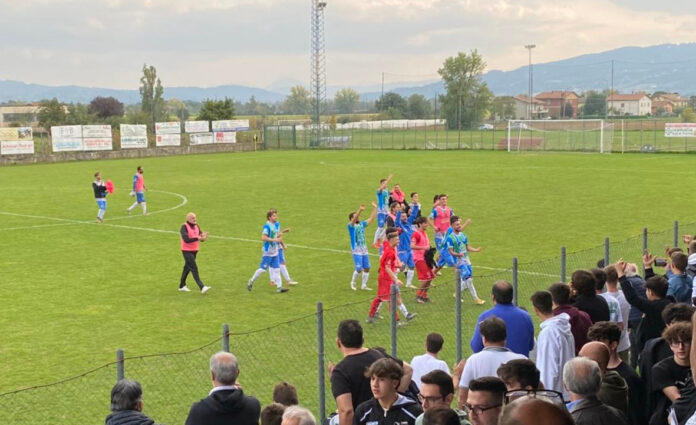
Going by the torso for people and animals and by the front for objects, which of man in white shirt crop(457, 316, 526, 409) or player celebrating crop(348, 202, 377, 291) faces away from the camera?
the man in white shirt

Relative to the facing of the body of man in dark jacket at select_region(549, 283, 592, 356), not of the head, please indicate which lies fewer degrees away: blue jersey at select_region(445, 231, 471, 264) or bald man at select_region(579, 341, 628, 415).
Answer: the blue jersey

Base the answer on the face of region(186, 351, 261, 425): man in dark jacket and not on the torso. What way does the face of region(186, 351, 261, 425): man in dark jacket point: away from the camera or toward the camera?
away from the camera

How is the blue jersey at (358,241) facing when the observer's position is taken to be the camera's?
facing the viewer and to the right of the viewer

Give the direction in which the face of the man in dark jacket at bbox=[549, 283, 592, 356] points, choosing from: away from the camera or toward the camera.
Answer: away from the camera

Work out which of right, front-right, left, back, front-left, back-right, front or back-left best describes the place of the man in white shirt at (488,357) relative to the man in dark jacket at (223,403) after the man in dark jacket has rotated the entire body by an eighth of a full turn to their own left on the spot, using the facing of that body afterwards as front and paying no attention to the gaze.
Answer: back-right

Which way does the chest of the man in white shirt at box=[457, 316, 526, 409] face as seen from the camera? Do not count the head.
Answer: away from the camera

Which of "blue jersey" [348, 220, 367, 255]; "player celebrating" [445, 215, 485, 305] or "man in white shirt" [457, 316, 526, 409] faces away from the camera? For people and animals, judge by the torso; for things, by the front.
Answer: the man in white shirt

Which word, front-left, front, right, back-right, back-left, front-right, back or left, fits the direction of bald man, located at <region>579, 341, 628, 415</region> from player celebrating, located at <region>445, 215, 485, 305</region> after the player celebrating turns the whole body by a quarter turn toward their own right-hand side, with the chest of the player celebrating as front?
front-left

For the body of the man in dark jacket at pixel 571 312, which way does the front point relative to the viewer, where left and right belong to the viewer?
facing away from the viewer and to the left of the viewer

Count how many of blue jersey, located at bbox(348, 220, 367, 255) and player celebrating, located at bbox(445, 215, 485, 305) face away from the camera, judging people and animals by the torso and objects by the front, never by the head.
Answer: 0

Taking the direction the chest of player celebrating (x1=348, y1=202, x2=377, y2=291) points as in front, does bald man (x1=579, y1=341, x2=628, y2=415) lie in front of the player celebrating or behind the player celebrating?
in front

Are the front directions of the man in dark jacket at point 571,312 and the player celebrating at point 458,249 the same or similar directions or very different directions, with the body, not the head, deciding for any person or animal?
very different directions

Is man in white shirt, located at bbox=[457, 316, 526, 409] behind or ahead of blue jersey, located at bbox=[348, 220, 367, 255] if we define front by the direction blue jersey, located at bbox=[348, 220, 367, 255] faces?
ahead

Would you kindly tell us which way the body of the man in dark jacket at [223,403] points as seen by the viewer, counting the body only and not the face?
away from the camera

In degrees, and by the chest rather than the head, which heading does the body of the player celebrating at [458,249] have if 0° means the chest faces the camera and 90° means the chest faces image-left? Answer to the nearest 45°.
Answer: approximately 315°

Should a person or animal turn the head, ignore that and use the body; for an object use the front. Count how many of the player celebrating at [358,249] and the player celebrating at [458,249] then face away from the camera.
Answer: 0
